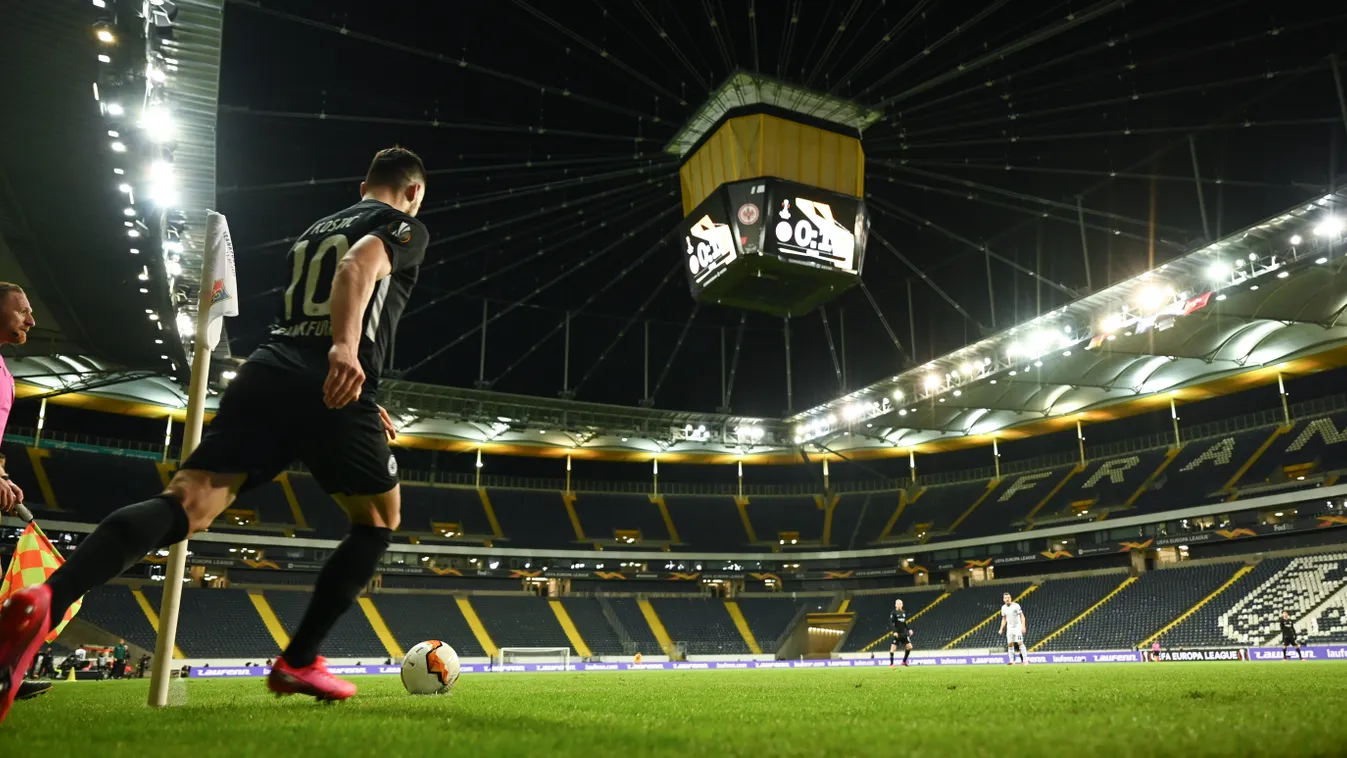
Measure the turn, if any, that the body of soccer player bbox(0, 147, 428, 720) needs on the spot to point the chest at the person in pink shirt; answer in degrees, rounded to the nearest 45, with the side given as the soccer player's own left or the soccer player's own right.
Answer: approximately 90° to the soccer player's own left

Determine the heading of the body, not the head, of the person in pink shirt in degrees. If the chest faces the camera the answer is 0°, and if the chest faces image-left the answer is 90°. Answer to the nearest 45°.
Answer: approximately 270°

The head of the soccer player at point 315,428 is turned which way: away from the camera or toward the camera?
away from the camera

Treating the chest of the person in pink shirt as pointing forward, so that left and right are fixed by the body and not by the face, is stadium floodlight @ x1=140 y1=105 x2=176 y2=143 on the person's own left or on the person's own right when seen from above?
on the person's own left

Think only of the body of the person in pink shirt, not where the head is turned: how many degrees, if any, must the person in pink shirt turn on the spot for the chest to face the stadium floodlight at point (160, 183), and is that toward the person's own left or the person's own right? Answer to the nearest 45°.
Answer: approximately 90° to the person's own left

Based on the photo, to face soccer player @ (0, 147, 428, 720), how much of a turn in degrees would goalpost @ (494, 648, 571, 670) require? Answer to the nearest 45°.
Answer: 0° — it already faces them

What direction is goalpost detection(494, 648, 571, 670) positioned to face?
toward the camera

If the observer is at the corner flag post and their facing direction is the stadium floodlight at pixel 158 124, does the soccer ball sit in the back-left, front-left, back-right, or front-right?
front-right

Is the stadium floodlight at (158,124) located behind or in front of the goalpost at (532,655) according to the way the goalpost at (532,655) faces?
in front

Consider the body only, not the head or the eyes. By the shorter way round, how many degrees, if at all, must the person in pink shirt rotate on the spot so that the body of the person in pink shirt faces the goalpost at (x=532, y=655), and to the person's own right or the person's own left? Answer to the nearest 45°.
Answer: approximately 45° to the person's own left

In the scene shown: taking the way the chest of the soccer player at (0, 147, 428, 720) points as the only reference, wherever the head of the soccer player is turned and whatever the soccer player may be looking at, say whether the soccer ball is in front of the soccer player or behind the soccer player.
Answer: in front

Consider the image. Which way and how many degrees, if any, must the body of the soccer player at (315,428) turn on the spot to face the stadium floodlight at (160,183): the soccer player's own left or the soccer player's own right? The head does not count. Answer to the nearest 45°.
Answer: approximately 45° to the soccer player's own left

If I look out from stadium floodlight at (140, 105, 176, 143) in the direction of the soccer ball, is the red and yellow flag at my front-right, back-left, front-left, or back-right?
front-right

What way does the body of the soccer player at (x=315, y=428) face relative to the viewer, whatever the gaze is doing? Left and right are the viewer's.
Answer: facing away from the viewer and to the right of the viewer

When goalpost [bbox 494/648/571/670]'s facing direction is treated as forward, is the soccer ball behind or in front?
in front
